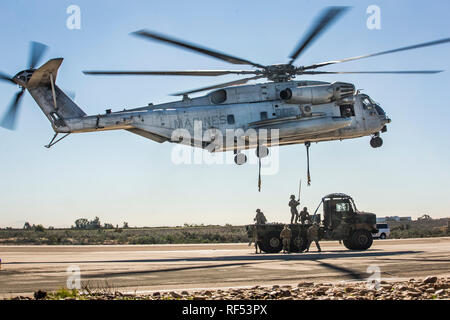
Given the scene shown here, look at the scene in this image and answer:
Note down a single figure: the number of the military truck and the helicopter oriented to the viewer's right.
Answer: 2

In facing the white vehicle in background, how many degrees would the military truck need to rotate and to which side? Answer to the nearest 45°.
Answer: approximately 90° to its left

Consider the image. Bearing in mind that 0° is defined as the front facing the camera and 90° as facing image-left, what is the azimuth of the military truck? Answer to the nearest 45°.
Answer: approximately 270°

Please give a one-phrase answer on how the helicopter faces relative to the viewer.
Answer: facing to the right of the viewer
